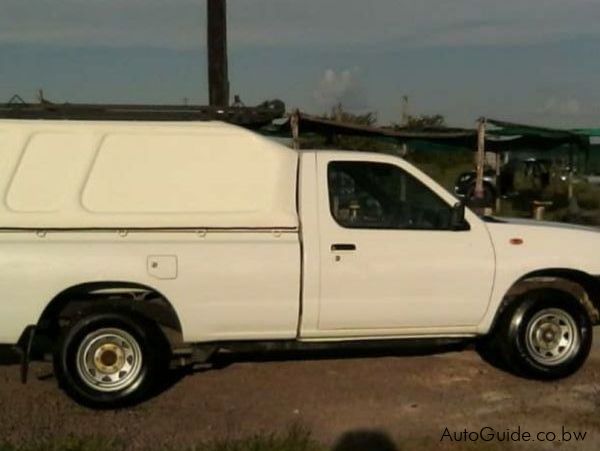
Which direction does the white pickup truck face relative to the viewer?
to the viewer's right

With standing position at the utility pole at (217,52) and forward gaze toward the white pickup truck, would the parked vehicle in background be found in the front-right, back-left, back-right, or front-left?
back-left

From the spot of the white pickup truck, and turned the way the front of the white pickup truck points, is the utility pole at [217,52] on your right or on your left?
on your left
